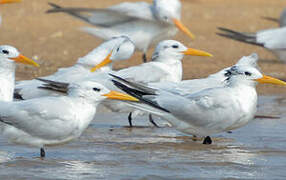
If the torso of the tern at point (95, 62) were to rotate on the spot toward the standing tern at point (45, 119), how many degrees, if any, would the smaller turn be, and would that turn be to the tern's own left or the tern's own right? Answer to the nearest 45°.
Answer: approximately 90° to the tern's own right

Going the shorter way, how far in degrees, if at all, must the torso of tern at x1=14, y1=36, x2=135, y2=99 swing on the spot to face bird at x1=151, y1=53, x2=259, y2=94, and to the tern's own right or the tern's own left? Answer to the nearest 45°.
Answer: approximately 45° to the tern's own right

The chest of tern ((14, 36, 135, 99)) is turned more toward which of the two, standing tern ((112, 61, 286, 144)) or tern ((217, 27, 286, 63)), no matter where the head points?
the tern

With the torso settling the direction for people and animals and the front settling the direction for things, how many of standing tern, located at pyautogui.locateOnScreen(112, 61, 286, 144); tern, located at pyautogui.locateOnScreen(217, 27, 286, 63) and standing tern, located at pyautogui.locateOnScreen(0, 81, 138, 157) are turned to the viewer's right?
3

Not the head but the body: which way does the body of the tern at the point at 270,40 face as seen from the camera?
to the viewer's right

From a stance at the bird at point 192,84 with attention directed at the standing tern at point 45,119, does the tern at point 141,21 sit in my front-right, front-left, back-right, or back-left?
back-right

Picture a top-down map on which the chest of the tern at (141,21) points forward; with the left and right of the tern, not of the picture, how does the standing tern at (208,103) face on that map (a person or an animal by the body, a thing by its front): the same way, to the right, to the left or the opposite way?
the same way

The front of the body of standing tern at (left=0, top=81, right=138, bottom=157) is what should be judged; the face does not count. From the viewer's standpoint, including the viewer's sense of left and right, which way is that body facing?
facing to the right of the viewer

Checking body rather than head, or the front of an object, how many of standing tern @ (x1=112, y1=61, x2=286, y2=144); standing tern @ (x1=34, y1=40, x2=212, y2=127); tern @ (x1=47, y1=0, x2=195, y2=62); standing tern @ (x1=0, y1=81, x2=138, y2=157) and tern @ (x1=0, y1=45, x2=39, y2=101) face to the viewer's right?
5

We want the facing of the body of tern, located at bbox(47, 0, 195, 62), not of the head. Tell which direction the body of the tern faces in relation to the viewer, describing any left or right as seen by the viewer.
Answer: facing to the right of the viewer

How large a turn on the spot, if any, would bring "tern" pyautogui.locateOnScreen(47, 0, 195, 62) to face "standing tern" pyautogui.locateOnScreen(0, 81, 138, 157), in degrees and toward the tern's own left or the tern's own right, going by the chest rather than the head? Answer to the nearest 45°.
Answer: approximately 90° to the tern's own right

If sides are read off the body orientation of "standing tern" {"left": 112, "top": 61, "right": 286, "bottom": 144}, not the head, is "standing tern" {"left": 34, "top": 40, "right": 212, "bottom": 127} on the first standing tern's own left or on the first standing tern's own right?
on the first standing tern's own left

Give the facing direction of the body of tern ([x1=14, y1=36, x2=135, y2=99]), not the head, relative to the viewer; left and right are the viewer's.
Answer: facing to the right of the viewer

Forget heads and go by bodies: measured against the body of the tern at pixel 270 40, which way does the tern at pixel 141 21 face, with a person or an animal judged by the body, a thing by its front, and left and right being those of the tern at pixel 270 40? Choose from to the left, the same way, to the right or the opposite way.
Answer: the same way

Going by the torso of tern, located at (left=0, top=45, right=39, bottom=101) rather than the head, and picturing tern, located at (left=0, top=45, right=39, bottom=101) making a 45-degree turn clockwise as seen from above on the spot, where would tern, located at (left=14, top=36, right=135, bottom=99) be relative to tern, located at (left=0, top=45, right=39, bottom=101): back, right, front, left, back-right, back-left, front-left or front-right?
left

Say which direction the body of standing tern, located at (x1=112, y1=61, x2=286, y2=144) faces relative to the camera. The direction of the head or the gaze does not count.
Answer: to the viewer's right

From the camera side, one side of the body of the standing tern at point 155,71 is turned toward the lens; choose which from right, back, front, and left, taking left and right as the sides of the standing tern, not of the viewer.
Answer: right

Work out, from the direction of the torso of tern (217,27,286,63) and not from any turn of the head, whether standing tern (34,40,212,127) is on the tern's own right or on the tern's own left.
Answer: on the tern's own right

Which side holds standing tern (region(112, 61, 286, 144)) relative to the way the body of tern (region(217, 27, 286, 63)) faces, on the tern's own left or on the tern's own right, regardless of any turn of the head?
on the tern's own right

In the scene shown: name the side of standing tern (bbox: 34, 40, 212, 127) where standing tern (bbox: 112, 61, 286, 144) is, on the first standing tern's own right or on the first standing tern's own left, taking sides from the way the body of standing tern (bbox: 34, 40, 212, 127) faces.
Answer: on the first standing tern's own right

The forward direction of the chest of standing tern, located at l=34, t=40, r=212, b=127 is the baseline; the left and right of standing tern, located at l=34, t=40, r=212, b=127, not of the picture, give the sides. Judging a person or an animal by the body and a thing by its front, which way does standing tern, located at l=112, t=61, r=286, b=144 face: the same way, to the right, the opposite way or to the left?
the same way

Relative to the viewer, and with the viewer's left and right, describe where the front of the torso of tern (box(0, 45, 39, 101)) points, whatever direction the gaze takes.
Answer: facing to the right of the viewer
